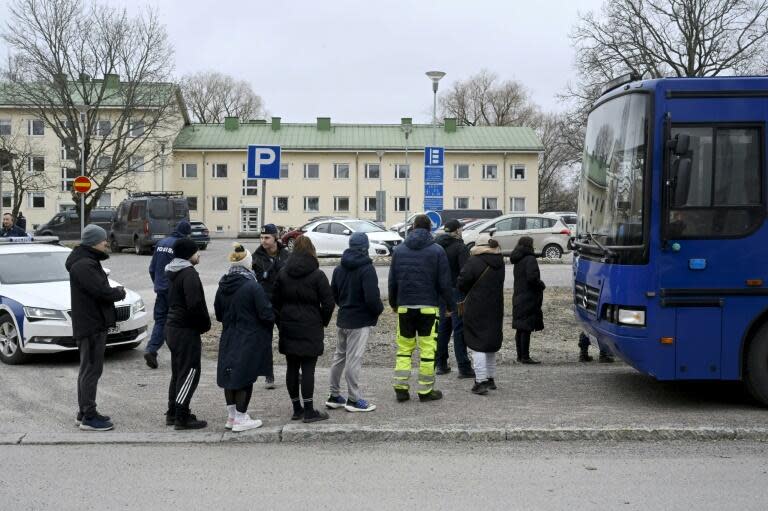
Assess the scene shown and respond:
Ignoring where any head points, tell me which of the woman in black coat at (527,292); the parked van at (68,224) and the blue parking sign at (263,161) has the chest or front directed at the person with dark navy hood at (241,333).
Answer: the blue parking sign

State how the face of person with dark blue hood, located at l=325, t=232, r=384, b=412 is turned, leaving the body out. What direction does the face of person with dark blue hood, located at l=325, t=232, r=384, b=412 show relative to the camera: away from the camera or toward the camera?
away from the camera

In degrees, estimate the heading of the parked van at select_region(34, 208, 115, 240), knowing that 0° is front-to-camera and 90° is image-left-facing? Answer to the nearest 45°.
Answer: approximately 90°

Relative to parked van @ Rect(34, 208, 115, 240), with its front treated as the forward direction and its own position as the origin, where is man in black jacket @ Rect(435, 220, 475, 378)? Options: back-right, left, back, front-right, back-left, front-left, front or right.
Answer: left

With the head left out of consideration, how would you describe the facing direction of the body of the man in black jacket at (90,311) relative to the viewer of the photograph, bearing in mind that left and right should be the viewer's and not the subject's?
facing to the right of the viewer

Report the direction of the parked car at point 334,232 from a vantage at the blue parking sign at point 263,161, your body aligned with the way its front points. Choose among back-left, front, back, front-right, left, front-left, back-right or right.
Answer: back

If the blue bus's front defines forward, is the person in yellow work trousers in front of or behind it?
in front

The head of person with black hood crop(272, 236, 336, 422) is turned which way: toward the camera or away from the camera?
away from the camera

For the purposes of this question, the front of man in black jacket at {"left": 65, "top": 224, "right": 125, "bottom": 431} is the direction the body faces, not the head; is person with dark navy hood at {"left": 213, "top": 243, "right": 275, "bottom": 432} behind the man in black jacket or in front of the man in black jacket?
in front

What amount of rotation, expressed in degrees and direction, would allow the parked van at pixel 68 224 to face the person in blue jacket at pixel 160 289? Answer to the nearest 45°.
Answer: approximately 90° to its left
